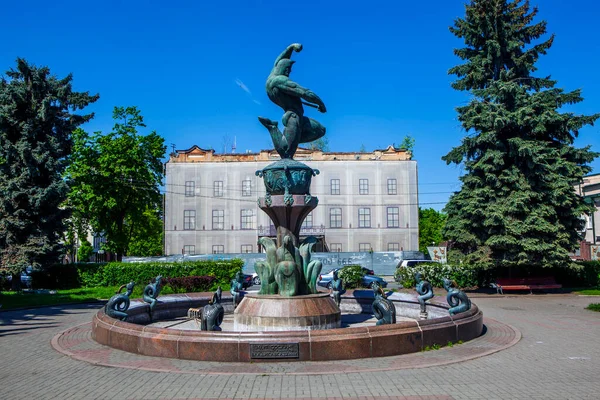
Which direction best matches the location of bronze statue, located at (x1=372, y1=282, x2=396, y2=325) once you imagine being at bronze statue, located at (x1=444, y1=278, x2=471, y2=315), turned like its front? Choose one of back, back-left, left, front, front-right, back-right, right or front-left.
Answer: front-left

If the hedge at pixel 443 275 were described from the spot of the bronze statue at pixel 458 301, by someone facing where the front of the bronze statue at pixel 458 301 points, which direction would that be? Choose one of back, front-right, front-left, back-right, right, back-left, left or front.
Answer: right

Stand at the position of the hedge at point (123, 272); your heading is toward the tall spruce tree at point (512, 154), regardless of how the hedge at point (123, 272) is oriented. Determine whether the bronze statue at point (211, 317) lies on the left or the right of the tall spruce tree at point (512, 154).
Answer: right

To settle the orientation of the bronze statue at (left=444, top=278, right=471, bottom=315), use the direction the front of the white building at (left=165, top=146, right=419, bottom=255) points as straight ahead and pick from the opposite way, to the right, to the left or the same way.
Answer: to the right

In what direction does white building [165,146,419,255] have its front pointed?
toward the camera

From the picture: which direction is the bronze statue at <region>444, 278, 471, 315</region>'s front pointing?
to the viewer's left

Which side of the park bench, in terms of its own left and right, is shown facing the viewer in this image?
front

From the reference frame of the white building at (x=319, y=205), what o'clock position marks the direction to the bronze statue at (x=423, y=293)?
The bronze statue is roughly at 12 o'clock from the white building.

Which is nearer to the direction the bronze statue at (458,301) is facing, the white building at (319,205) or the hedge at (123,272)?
the hedge
